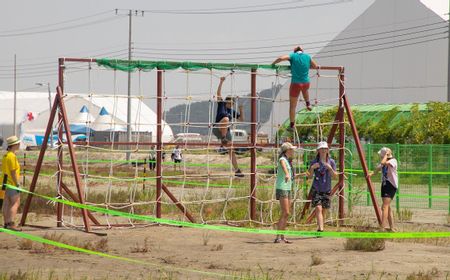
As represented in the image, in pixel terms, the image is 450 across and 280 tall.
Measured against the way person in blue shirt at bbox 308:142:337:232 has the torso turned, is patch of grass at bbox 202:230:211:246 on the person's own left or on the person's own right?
on the person's own right

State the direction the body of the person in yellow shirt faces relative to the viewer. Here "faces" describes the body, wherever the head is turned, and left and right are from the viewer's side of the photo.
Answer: facing to the right of the viewer

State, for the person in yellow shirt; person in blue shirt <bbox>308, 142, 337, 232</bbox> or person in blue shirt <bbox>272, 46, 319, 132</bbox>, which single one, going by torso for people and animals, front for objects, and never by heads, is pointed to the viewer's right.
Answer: the person in yellow shirt

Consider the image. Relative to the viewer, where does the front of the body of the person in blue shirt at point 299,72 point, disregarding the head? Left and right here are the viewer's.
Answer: facing away from the viewer

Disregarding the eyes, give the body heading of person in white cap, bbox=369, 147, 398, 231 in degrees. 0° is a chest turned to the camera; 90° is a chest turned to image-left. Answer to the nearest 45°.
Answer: approximately 45°
